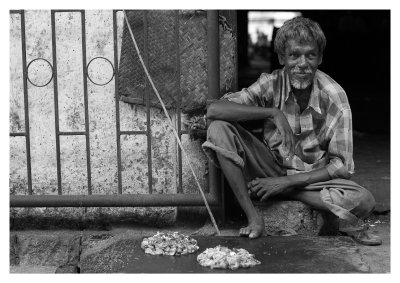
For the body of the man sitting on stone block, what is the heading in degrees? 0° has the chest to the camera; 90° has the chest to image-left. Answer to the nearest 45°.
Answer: approximately 0°

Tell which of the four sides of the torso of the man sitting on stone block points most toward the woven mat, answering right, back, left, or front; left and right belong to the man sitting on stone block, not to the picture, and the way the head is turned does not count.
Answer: right

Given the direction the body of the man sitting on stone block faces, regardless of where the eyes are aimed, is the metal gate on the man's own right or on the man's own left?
on the man's own right

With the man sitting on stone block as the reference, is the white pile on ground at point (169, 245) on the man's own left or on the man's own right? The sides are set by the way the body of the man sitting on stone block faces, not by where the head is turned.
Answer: on the man's own right
